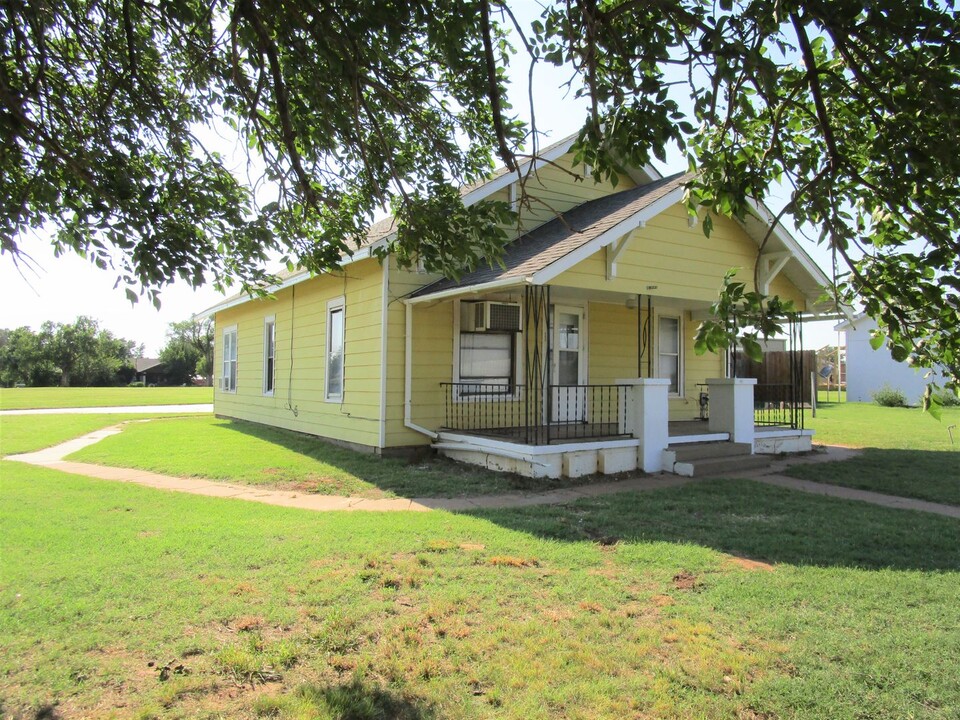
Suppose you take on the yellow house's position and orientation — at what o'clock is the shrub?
The shrub is roughly at 9 o'clock from the yellow house.

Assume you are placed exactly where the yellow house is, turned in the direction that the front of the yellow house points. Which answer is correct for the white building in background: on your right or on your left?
on your left

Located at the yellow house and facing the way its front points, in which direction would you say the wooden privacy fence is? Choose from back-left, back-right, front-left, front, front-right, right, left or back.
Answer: left

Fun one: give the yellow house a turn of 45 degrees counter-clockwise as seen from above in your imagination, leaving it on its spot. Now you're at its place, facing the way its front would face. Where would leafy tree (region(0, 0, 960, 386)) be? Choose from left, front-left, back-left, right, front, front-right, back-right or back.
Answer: right

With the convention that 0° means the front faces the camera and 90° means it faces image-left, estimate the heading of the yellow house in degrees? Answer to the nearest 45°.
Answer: approximately 315°
